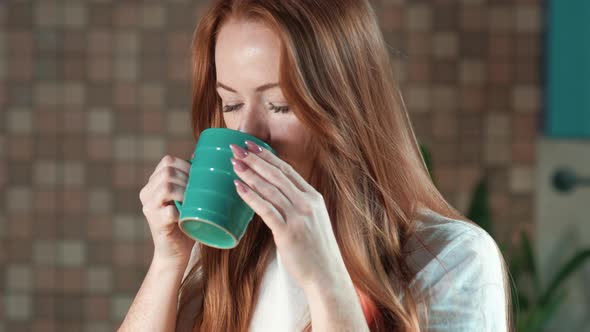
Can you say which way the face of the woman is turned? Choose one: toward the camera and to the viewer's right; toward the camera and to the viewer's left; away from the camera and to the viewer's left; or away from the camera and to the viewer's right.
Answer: toward the camera and to the viewer's left

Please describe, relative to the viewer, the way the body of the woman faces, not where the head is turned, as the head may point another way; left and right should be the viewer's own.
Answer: facing the viewer and to the left of the viewer

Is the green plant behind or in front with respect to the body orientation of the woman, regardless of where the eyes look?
behind
